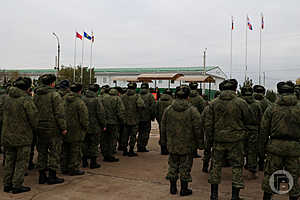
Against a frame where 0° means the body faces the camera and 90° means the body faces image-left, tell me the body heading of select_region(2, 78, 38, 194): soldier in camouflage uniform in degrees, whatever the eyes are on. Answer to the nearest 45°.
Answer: approximately 225°

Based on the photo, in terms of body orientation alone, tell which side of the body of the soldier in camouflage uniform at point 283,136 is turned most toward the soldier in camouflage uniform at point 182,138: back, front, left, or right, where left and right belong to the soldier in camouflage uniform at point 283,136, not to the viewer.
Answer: left

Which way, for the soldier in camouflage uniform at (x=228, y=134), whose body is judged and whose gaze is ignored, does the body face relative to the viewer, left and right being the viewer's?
facing away from the viewer

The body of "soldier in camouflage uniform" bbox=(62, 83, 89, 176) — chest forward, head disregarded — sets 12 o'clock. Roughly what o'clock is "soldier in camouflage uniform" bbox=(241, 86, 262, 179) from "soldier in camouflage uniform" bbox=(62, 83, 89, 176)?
"soldier in camouflage uniform" bbox=(241, 86, 262, 179) is roughly at 2 o'clock from "soldier in camouflage uniform" bbox=(62, 83, 89, 176).

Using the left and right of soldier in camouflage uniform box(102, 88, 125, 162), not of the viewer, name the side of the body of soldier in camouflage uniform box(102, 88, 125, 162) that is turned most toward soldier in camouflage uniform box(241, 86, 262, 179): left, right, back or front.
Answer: right

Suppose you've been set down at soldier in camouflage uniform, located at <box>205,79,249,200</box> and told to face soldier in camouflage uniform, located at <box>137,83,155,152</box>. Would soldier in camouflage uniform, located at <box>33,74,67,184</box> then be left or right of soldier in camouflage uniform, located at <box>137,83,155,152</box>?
left

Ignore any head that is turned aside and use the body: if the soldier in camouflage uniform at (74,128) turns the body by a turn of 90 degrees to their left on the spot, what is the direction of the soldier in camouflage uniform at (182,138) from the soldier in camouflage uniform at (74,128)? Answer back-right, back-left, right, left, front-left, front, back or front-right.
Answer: back

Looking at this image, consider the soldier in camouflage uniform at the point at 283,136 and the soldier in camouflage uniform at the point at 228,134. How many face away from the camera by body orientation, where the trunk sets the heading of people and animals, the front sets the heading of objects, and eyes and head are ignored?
2

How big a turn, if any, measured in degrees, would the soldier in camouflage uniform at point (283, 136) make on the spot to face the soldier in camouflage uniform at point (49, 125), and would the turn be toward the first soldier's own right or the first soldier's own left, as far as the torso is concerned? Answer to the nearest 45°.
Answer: approximately 90° to the first soldier's own left

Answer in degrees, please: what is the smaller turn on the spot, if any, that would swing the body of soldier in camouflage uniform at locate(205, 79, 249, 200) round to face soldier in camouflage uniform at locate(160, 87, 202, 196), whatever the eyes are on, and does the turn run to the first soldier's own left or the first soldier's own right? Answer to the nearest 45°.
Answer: approximately 90° to the first soldier's own left

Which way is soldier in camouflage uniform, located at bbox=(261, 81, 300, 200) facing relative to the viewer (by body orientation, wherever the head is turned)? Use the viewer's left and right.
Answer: facing away from the viewer
